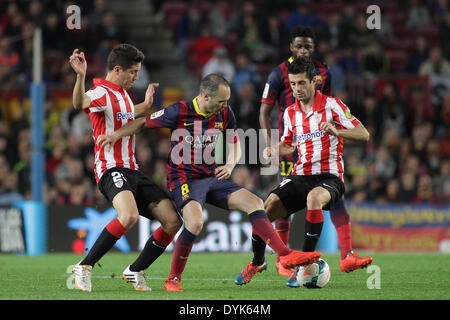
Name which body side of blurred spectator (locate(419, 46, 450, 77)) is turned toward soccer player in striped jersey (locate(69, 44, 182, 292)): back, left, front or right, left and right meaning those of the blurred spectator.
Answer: front

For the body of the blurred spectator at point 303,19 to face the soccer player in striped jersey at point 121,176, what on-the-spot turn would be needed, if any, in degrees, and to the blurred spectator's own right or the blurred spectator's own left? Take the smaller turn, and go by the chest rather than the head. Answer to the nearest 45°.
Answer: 0° — they already face them

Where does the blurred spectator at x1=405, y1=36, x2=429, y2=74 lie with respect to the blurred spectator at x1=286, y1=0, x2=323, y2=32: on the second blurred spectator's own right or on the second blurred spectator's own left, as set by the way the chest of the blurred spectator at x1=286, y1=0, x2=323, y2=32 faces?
on the second blurred spectator's own left

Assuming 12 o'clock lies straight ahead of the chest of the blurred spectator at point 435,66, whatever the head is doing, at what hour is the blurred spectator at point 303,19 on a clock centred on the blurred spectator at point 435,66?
the blurred spectator at point 303,19 is roughly at 3 o'clock from the blurred spectator at point 435,66.

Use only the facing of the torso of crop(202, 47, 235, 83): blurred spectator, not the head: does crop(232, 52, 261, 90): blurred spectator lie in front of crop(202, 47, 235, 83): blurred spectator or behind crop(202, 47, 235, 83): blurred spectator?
in front

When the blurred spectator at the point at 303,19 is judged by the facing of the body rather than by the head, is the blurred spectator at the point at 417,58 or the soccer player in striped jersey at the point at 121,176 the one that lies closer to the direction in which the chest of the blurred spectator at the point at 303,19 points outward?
the soccer player in striped jersey

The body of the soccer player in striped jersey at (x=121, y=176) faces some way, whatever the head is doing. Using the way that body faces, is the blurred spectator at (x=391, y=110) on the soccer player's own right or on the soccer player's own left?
on the soccer player's own left
